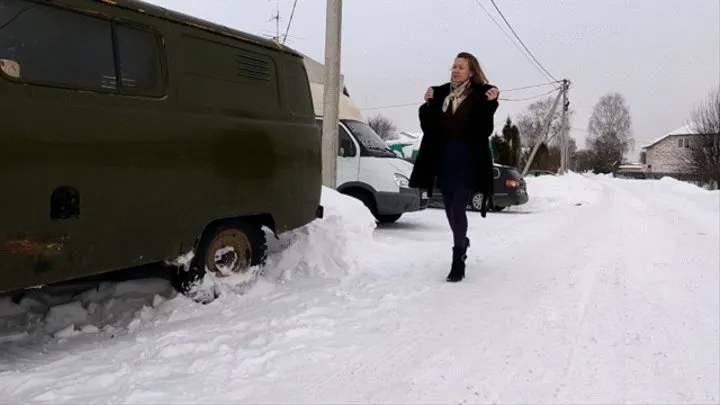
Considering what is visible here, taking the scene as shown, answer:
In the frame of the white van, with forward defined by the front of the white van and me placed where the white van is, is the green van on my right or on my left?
on my right

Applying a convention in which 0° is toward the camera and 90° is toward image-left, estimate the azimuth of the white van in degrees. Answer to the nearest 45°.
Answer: approximately 315°

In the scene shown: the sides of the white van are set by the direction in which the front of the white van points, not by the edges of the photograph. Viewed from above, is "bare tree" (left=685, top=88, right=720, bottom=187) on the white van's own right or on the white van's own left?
on the white van's own left

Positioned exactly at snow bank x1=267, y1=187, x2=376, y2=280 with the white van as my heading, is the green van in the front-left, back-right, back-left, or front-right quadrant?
back-left

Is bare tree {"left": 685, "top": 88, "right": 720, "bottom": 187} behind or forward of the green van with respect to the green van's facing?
behind

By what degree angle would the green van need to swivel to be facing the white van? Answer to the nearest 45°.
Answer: approximately 180°

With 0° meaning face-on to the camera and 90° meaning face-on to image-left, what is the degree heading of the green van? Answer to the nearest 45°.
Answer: approximately 45°

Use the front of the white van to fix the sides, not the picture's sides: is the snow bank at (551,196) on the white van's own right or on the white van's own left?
on the white van's own left

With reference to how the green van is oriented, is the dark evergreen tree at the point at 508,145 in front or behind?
behind

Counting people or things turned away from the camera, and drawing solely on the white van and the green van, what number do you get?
0
